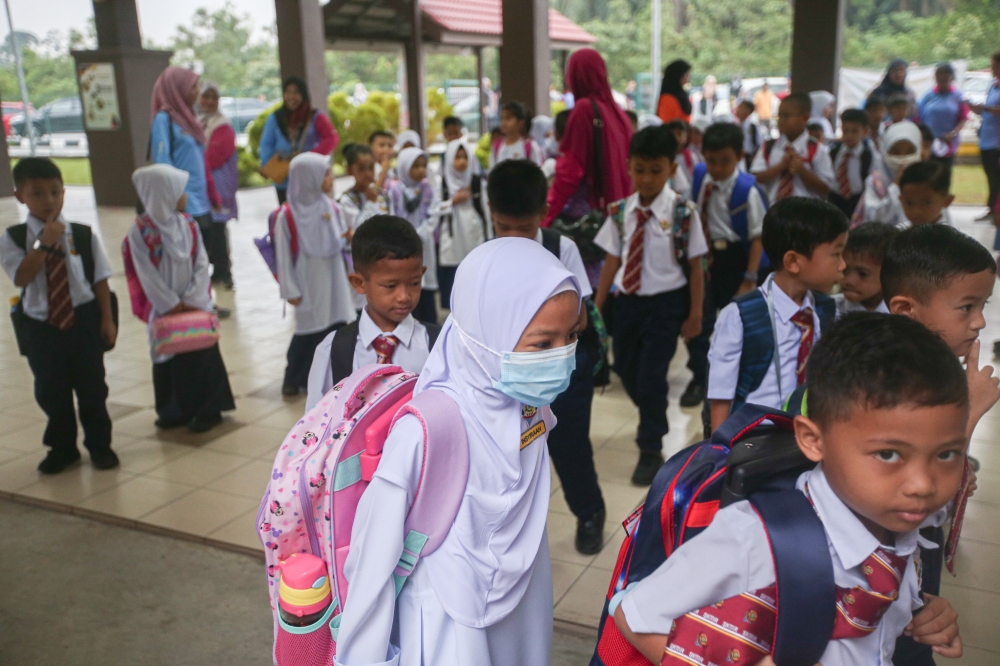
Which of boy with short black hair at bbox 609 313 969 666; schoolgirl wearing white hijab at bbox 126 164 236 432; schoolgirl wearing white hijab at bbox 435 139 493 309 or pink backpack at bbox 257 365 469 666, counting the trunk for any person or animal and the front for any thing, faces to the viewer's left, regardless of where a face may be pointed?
the pink backpack

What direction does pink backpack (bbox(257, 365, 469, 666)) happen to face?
to the viewer's left

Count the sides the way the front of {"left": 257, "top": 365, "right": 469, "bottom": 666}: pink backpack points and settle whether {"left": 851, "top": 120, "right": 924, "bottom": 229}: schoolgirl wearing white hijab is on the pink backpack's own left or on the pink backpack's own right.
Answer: on the pink backpack's own right

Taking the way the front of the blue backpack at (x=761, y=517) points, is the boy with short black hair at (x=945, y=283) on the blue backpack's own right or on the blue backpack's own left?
on the blue backpack's own right

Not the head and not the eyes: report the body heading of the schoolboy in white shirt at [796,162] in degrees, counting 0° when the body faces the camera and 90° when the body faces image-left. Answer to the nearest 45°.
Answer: approximately 0°

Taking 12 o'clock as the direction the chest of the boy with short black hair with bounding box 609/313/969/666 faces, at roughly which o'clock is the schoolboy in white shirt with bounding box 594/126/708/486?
The schoolboy in white shirt is roughly at 7 o'clock from the boy with short black hair.

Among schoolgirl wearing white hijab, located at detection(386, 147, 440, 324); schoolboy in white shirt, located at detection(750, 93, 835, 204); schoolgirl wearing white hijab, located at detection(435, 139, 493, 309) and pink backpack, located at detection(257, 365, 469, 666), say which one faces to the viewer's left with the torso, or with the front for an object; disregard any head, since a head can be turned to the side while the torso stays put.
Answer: the pink backpack

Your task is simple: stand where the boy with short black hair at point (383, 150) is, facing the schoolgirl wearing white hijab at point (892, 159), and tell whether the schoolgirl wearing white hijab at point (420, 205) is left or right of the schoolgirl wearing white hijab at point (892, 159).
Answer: right

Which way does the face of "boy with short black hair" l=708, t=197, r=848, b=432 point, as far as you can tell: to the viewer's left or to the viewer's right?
to the viewer's right
